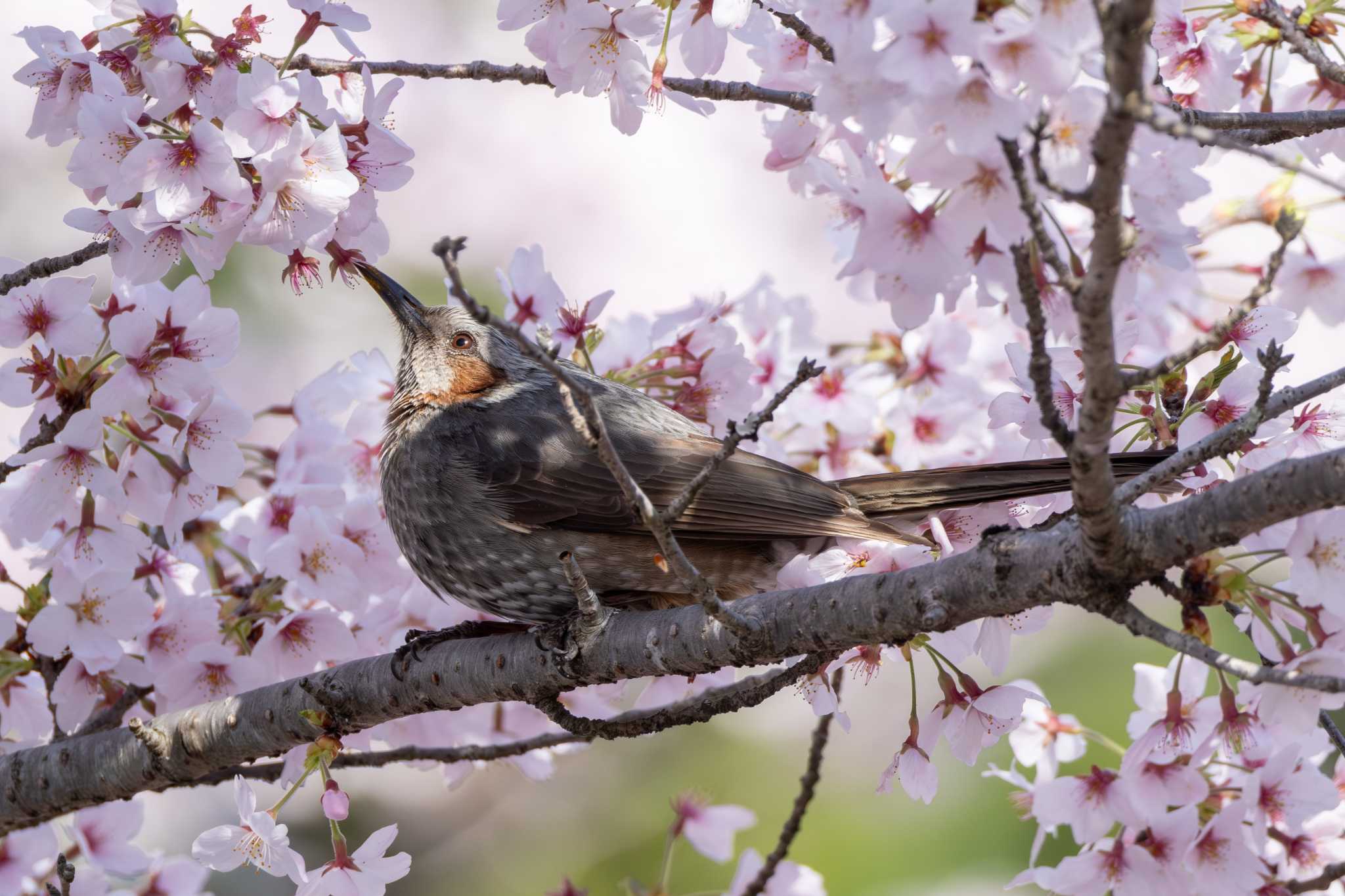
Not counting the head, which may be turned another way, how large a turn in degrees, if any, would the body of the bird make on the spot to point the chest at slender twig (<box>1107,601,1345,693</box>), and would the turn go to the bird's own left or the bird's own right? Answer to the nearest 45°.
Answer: approximately 135° to the bird's own left

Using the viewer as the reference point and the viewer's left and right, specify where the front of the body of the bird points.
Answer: facing to the left of the viewer

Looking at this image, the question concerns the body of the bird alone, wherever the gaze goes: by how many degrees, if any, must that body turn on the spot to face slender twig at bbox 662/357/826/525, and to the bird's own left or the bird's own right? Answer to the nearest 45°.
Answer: approximately 90° to the bird's own left

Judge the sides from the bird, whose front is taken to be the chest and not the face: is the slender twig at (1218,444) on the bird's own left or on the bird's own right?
on the bird's own left
